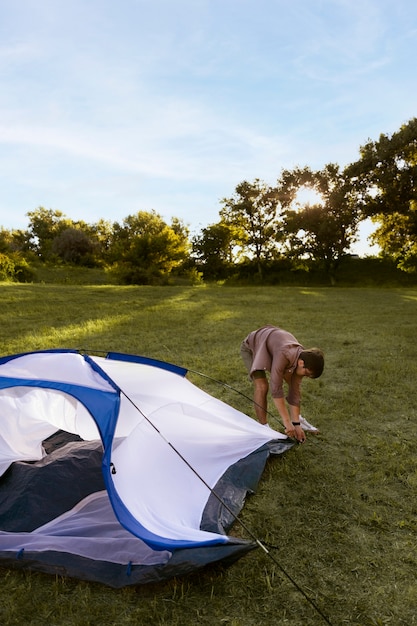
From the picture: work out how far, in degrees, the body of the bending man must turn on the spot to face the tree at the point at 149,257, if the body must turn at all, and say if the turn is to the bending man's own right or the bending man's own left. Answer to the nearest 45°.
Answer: approximately 135° to the bending man's own left

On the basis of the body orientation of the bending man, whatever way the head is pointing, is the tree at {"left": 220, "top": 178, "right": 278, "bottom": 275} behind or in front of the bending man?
behind

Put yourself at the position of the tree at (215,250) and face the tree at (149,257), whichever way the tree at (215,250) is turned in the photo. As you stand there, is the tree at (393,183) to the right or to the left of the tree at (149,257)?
left

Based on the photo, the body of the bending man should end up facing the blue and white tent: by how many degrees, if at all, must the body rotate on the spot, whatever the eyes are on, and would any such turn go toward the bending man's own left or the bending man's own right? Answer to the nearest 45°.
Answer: approximately 90° to the bending man's own right

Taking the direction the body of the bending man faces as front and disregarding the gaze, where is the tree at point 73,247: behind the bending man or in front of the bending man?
behind

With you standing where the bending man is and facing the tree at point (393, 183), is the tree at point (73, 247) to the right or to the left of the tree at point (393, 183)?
left

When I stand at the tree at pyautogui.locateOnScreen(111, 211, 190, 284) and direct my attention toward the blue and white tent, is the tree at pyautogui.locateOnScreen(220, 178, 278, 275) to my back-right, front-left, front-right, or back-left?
back-left

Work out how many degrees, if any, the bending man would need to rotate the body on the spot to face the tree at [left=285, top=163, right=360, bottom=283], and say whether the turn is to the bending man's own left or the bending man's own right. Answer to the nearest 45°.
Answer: approximately 135° to the bending man's own left
